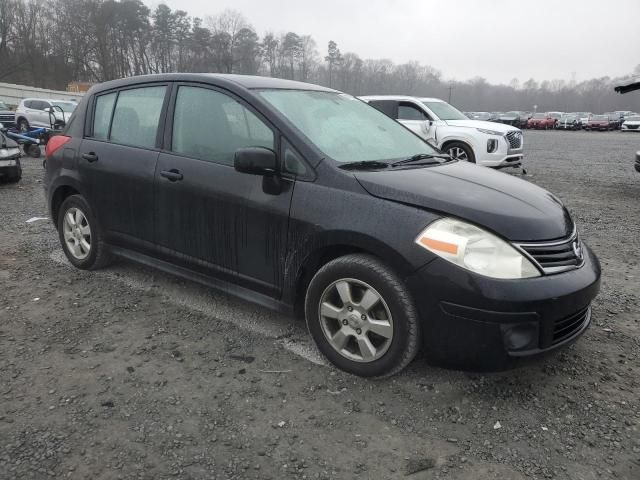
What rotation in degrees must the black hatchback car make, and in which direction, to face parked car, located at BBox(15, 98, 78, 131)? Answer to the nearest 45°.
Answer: approximately 180°

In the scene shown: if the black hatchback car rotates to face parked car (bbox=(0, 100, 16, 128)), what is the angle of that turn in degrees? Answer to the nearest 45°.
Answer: approximately 180°

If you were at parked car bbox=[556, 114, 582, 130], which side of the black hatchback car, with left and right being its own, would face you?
left

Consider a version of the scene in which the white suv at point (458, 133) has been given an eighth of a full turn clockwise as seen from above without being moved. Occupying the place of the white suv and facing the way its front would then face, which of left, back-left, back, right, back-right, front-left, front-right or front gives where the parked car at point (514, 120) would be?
back

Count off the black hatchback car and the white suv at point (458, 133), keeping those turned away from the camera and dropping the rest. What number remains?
0

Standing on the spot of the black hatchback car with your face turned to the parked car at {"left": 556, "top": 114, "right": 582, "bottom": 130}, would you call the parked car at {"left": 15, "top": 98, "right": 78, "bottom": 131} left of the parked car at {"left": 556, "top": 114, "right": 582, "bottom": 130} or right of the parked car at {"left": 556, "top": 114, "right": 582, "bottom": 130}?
left

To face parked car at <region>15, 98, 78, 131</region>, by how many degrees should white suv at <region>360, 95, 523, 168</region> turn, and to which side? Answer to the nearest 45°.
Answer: approximately 180°

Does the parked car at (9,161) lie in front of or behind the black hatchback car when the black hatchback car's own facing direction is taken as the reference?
behind

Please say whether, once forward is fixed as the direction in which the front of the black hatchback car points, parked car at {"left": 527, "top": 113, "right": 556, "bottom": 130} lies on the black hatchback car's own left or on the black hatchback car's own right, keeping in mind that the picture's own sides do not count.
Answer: on the black hatchback car's own left

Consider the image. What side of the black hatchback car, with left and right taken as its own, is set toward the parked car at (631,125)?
left

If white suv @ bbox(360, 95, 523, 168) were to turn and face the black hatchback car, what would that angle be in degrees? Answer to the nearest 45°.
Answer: approximately 45° to its right

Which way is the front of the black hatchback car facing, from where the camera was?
facing the viewer and to the right of the viewer
